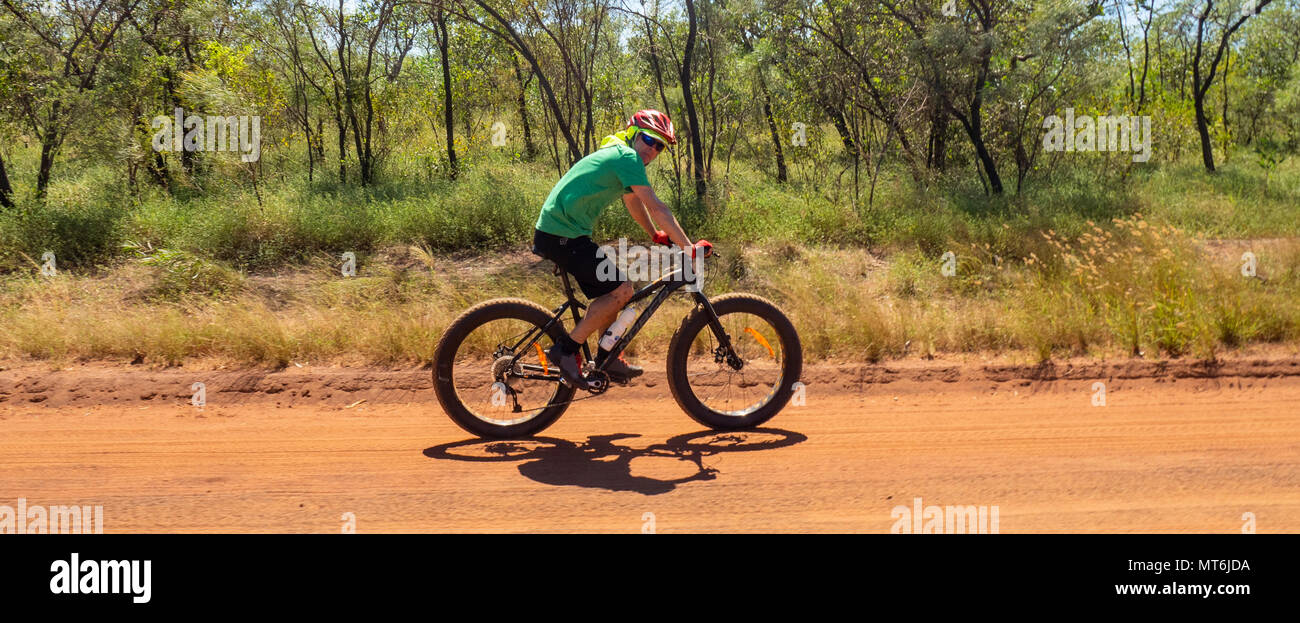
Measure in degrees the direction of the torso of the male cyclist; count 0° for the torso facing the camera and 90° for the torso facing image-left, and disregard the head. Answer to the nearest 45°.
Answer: approximately 270°

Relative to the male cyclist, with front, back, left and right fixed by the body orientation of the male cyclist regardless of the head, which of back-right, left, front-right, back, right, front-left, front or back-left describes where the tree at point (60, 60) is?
back-left
